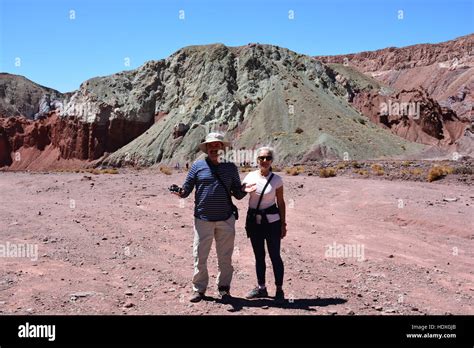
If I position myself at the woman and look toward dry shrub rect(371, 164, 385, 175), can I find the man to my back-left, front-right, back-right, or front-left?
back-left

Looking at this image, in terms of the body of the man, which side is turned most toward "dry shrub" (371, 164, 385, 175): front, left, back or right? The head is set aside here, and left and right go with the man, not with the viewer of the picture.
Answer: back

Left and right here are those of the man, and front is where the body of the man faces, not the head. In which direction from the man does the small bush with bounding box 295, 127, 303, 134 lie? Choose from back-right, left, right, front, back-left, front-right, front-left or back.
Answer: back

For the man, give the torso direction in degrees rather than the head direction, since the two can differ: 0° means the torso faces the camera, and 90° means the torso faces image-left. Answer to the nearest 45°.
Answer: approximately 0°
